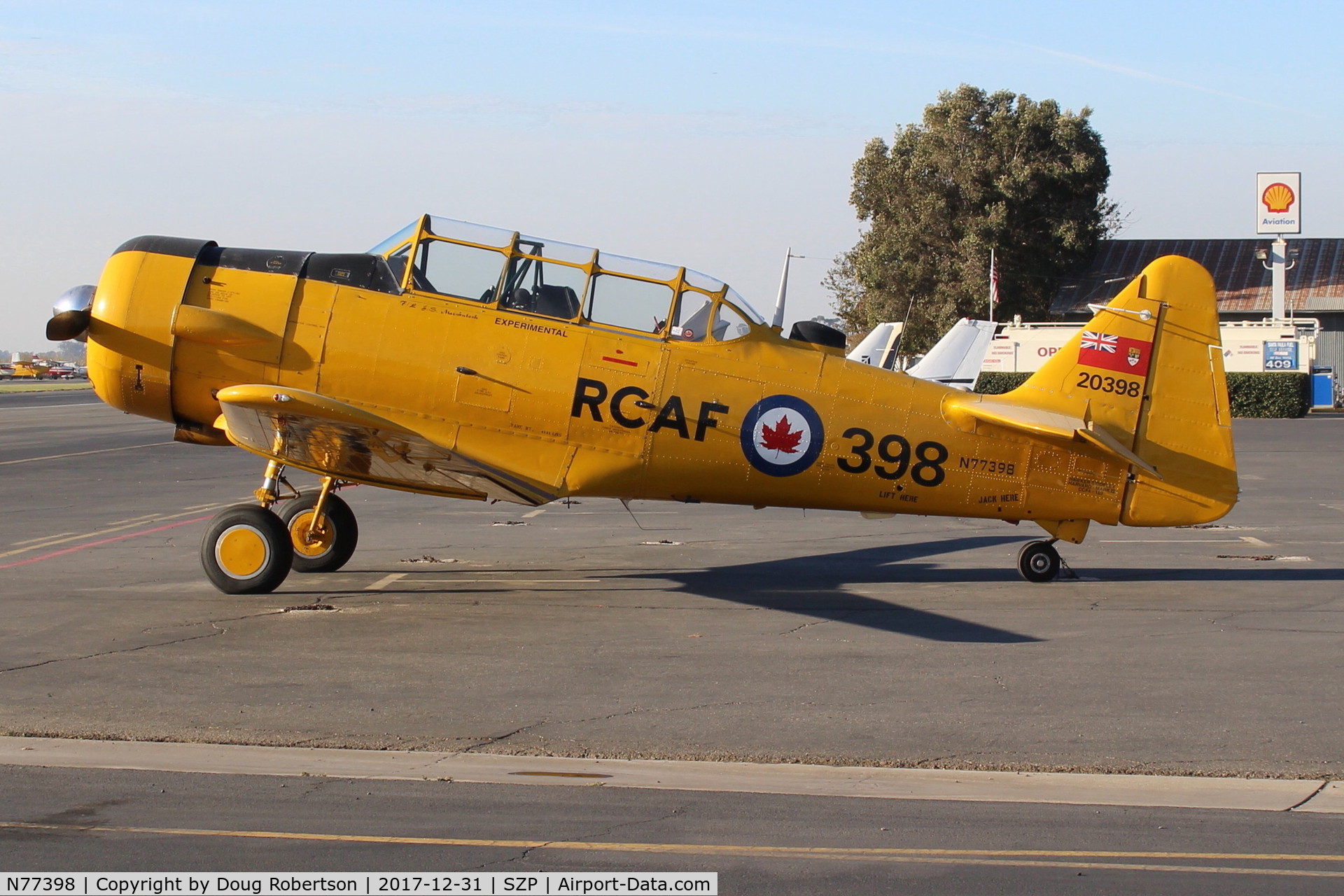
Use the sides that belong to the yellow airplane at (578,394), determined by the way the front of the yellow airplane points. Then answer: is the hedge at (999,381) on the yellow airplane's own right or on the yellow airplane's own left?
on the yellow airplane's own right

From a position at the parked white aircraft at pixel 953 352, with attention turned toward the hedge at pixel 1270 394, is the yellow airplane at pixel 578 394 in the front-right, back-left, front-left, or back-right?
back-right

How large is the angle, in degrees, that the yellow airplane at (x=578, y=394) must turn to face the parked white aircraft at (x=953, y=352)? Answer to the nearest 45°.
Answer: approximately 90° to its right

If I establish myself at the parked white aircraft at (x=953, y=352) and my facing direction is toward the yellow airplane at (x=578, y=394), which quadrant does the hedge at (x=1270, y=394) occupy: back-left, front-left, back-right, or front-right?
back-left

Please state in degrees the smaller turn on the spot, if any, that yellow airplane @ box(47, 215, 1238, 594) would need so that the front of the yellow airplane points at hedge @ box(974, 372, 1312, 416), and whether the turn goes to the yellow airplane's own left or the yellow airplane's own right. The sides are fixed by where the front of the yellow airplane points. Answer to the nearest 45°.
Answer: approximately 135° to the yellow airplane's own right

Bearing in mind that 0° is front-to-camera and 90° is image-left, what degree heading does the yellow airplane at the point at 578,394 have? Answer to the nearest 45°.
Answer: approximately 90°

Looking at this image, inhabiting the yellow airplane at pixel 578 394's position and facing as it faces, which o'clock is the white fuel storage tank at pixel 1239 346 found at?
The white fuel storage tank is roughly at 4 o'clock from the yellow airplane.
